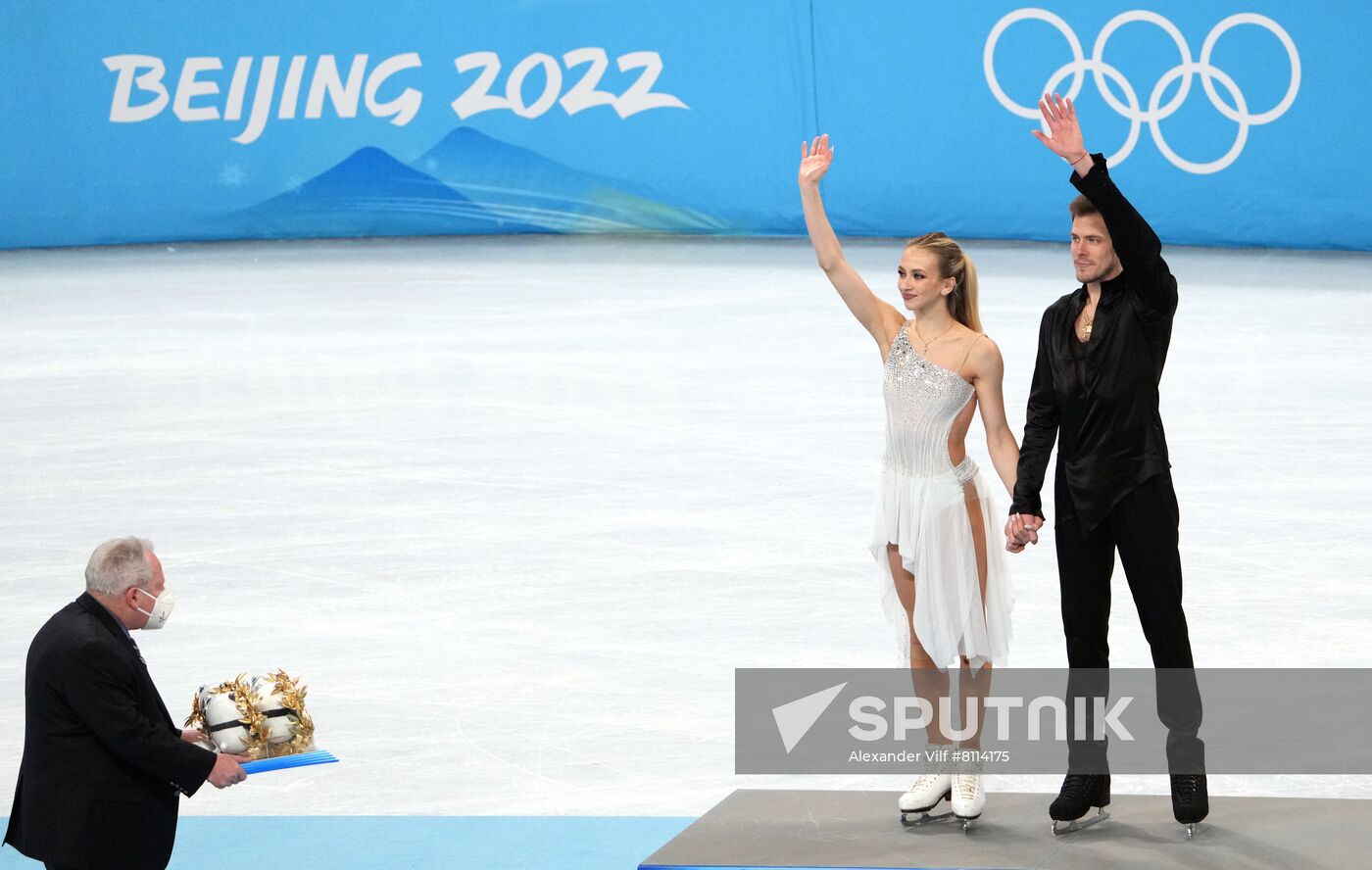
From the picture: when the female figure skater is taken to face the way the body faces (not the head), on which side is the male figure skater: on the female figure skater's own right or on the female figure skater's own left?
on the female figure skater's own left

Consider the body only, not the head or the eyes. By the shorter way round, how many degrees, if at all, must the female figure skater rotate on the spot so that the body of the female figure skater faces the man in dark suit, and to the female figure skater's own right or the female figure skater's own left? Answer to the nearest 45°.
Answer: approximately 45° to the female figure skater's own right

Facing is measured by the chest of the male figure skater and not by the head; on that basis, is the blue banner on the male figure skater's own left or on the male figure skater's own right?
on the male figure skater's own right

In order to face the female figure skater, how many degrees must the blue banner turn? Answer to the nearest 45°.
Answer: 0° — it already faces them

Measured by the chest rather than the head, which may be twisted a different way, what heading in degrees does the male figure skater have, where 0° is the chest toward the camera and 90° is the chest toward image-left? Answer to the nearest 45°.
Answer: approximately 45°

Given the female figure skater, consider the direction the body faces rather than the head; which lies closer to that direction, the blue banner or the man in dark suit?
the man in dark suit

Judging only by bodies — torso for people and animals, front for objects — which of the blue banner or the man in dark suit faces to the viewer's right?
the man in dark suit

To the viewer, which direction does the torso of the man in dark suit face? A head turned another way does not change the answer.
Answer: to the viewer's right

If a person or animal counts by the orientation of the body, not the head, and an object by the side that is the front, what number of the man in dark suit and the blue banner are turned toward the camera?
1

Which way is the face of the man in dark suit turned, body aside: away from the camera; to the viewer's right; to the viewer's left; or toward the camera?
to the viewer's right
